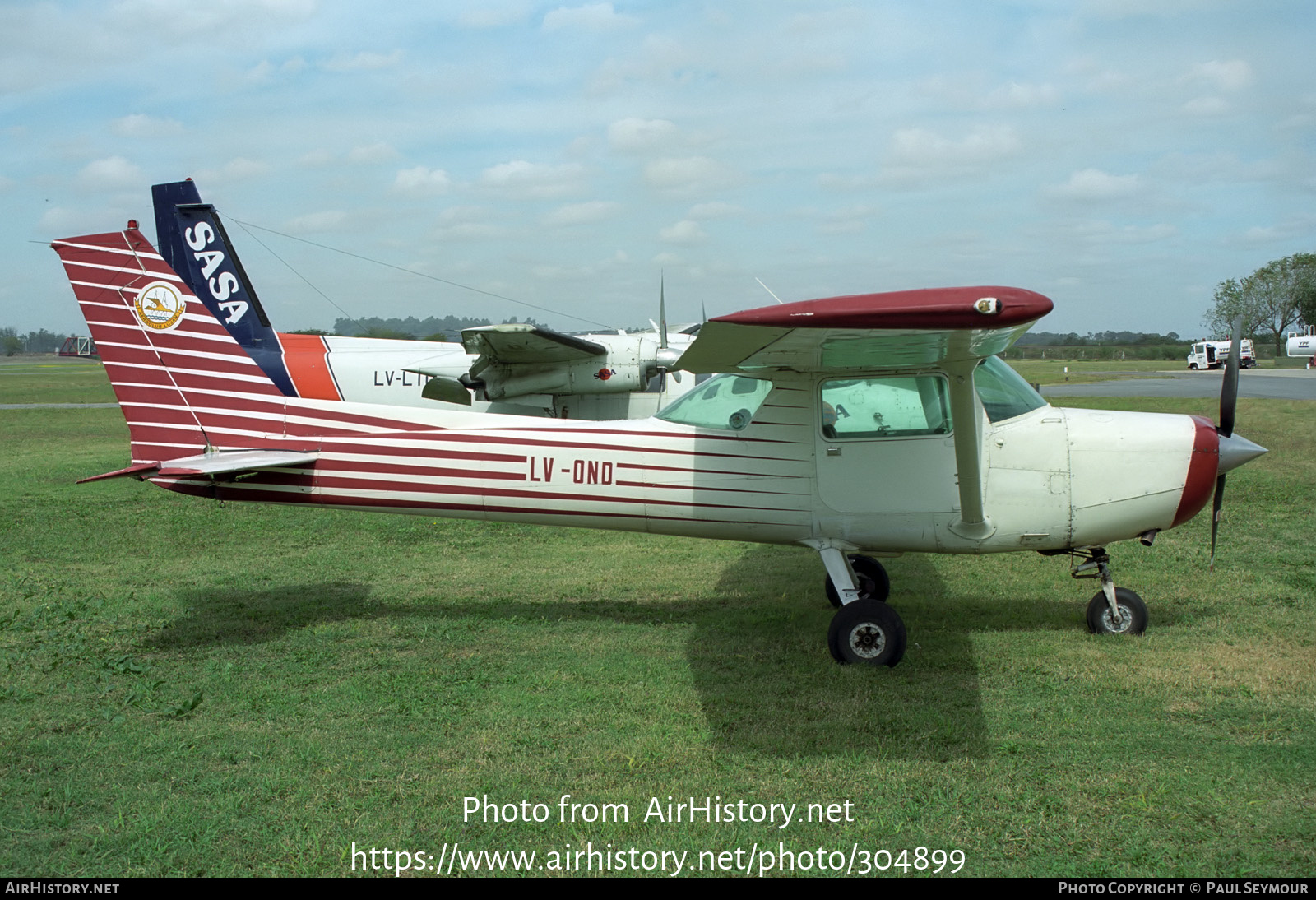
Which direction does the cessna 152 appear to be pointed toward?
to the viewer's right

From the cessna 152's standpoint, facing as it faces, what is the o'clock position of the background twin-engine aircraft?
The background twin-engine aircraft is roughly at 8 o'clock from the cessna 152.
